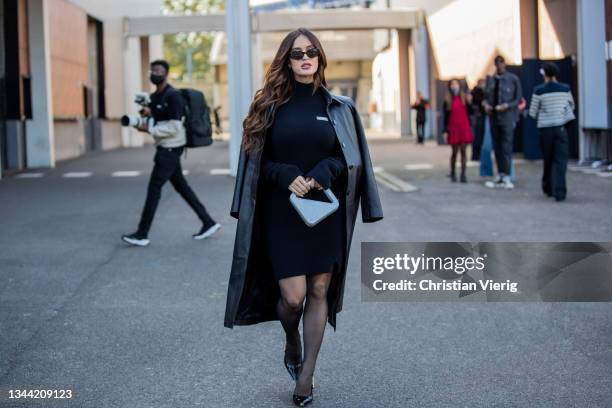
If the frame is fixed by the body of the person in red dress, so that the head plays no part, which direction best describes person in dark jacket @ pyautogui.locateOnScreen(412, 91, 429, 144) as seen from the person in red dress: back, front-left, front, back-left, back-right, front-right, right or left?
back

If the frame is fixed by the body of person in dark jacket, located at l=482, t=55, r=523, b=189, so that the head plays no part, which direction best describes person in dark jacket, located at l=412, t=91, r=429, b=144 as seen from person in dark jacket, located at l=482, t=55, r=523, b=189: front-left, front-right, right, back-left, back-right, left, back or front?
back-right

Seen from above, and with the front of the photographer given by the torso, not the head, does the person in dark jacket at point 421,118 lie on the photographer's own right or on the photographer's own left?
on the photographer's own right

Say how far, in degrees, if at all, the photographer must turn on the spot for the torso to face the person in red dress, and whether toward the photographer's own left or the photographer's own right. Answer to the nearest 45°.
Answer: approximately 135° to the photographer's own right

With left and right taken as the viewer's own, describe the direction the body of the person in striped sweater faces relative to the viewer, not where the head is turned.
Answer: facing away from the viewer

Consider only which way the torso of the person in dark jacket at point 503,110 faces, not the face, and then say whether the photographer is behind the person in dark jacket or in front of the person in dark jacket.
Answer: in front

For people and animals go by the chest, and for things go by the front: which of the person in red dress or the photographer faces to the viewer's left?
the photographer

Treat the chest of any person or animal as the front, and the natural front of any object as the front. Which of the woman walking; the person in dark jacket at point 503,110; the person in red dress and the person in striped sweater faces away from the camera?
the person in striped sweater

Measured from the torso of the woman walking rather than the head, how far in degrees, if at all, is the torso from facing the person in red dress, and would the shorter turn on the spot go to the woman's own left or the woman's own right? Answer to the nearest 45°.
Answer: approximately 180°

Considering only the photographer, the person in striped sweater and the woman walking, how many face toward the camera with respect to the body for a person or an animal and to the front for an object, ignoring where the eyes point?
1

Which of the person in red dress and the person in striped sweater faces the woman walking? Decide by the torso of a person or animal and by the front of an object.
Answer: the person in red dress

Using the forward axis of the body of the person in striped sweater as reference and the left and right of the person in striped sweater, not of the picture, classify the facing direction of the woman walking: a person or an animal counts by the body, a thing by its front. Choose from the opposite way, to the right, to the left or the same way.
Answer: the opposite way

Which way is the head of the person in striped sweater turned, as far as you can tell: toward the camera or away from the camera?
away from the camera

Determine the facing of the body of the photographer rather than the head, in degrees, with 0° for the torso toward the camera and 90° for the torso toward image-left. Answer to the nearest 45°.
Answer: approximately 90°

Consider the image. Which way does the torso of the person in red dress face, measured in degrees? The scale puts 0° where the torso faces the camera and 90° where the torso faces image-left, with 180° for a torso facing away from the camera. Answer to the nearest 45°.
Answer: approximately 0°

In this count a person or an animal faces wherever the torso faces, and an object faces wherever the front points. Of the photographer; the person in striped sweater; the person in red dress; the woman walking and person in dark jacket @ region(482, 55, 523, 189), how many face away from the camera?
1

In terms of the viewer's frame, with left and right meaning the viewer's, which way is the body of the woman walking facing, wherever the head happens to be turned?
facing the viewer

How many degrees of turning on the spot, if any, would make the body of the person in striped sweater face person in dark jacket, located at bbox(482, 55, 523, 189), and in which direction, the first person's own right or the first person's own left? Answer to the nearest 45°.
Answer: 0° — they already face them
